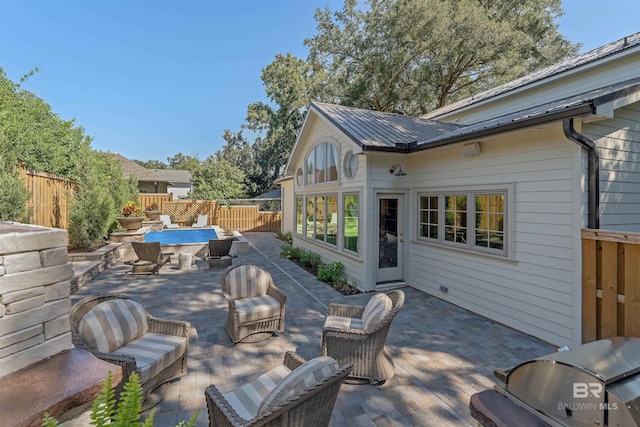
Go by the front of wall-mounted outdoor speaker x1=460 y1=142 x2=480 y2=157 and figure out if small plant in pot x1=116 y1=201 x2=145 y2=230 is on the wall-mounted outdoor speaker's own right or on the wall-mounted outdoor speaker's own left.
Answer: on the wall-mounted outdoor speaker's own right

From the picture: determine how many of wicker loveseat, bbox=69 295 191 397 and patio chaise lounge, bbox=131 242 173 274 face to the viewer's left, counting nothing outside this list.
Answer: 0

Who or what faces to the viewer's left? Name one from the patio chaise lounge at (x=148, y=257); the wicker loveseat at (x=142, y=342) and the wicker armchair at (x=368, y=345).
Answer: the wicker armchair at (x=368, y=345)

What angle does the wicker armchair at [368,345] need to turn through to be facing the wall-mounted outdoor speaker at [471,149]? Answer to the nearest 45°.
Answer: approximately 135° to its right

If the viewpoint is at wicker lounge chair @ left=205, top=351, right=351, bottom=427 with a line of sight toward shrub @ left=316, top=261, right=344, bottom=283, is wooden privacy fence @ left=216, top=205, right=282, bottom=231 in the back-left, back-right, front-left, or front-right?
front-left

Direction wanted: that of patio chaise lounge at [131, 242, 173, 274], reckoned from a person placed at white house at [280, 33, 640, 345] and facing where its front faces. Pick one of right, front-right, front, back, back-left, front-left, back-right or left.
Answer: front-right

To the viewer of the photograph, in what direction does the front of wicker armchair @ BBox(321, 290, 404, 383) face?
facing to the left of the viewer

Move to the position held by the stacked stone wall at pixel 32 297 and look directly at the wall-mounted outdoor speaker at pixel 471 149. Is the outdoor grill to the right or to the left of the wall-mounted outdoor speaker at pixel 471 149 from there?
right

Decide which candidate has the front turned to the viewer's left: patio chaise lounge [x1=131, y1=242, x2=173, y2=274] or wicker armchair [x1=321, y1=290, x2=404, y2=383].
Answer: the wicker armchair

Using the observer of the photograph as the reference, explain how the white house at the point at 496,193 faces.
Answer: facing the viewer and to the left of the viewer

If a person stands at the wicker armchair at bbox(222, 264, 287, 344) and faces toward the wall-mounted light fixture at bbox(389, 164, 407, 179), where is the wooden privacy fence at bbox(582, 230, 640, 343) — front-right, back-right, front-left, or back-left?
front-right

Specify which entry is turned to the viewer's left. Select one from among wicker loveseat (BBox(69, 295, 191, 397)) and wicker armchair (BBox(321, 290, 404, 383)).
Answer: wicker armchair (BBox(321, 290, 404, 383))

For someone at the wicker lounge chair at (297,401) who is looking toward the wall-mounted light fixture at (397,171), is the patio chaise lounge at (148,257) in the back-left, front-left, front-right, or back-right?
front-left

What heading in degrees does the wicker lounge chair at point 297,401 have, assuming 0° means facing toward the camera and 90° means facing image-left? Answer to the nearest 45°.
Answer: approximately 135°

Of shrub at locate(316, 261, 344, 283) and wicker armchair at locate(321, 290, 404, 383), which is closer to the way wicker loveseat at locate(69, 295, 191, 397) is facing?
the wicker armchair
